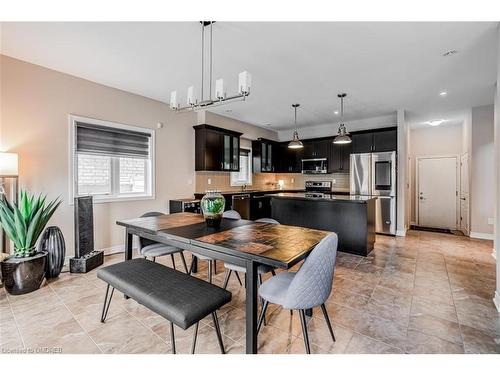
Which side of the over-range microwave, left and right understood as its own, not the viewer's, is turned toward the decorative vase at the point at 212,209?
front

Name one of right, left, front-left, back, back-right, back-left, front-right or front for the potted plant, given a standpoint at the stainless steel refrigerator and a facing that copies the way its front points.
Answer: front-right

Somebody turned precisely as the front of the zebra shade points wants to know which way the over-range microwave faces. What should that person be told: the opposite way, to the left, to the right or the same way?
to the right

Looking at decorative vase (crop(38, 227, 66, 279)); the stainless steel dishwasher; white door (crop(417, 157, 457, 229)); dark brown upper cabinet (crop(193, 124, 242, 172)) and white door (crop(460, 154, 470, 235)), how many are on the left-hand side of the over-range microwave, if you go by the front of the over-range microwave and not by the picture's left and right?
2

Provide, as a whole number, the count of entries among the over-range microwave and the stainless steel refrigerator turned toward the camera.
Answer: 2

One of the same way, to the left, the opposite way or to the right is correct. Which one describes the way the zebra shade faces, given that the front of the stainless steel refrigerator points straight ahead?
to the left

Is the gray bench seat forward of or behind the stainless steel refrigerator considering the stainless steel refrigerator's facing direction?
forward

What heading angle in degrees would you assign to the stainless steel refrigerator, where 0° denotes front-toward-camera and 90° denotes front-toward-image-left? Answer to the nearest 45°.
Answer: approximately 0°

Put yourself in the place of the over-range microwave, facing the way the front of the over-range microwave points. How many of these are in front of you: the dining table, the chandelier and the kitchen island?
3

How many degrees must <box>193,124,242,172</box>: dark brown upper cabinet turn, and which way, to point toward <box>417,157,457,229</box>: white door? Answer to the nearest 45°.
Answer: approximately 45° to its left
